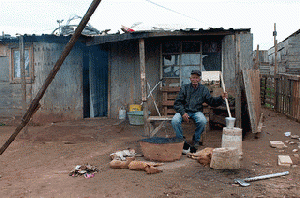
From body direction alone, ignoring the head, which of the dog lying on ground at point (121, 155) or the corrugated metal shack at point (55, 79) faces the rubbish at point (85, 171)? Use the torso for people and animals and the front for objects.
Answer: the corrugated metal shack

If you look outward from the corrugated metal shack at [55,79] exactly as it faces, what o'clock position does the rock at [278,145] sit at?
The rock is roughly at 11 o'clock from the corrugated metal shack.

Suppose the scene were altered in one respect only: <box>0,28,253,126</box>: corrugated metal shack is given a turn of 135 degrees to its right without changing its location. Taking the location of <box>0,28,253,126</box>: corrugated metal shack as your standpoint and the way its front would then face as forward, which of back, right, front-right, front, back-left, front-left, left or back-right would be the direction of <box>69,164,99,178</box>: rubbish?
back-left

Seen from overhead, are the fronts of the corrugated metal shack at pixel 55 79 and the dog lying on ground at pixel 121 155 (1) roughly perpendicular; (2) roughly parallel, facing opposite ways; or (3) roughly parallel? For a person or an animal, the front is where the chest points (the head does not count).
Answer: roughly perpendicular

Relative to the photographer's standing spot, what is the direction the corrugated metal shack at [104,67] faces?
facing the viewer

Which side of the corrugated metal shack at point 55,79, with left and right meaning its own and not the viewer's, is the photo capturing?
front

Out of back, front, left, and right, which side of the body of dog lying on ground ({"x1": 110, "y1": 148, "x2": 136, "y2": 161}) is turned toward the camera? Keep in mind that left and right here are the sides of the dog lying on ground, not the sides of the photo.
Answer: right

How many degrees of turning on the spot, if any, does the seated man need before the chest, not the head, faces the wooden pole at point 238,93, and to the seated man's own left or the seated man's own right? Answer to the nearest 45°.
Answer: approximately 135° to the seated man's own left

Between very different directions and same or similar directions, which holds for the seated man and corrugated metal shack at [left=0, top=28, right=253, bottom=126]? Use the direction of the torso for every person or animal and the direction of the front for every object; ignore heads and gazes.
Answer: same or similar directions

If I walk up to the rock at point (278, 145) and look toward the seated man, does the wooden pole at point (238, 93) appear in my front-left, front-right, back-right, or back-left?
front-right

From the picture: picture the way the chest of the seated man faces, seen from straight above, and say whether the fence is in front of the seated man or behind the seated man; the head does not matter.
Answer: behind

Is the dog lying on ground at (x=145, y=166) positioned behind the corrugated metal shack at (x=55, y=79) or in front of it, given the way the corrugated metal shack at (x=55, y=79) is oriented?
in front

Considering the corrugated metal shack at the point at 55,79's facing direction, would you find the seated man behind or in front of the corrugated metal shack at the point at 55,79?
in front

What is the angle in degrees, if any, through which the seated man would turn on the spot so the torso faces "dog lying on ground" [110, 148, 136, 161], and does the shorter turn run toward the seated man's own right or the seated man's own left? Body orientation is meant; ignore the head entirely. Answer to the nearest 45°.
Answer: approximately 45° to the seated man's own right
